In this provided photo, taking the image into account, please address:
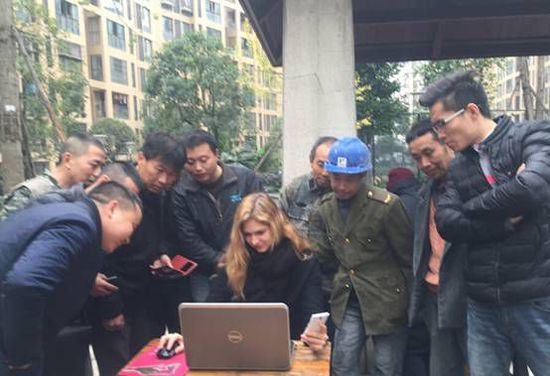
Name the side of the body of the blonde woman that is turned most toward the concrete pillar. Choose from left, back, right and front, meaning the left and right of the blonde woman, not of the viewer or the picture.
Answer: back

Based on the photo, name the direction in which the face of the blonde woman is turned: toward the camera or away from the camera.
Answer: toward the camera

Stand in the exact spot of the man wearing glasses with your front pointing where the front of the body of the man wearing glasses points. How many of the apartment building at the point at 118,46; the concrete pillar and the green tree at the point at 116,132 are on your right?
3

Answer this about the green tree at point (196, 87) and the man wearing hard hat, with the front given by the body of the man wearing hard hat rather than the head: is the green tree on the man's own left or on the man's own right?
on the man's own right

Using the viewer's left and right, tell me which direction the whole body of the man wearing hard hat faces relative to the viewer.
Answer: facing the viewer and to the left of the viewer

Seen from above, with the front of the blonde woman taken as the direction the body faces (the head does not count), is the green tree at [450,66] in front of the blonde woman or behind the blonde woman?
behind

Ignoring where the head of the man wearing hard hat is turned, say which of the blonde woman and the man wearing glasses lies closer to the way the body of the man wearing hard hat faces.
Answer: the blonde woman

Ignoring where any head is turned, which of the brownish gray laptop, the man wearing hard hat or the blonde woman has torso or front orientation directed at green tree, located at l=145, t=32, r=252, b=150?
the brownish gray laptop

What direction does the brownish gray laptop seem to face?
away from the camera

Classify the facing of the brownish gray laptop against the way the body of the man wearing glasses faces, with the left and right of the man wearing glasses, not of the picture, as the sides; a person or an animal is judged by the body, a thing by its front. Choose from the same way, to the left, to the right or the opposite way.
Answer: to the right

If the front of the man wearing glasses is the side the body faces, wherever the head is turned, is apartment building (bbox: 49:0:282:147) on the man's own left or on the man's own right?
on the man's own right

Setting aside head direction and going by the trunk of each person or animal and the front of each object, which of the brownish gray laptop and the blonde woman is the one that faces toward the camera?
the blonde woman

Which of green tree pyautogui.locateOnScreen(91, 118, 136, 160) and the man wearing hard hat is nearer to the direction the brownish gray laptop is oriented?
the green tree

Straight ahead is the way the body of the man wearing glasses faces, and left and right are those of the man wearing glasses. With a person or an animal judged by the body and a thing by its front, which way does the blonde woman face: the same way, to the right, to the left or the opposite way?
to the left

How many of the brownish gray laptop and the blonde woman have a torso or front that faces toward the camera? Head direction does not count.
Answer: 1

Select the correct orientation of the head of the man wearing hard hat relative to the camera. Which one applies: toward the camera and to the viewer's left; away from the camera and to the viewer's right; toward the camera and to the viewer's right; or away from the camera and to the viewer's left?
toward the camera and to the viewer's left

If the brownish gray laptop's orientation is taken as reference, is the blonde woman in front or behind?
in front

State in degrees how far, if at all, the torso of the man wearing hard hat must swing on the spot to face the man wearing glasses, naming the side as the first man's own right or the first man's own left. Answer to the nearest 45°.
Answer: approximately 90° to the first man's own left

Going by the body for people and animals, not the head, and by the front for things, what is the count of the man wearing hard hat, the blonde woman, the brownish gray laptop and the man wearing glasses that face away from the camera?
1

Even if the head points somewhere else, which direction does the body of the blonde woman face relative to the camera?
toward the camera
